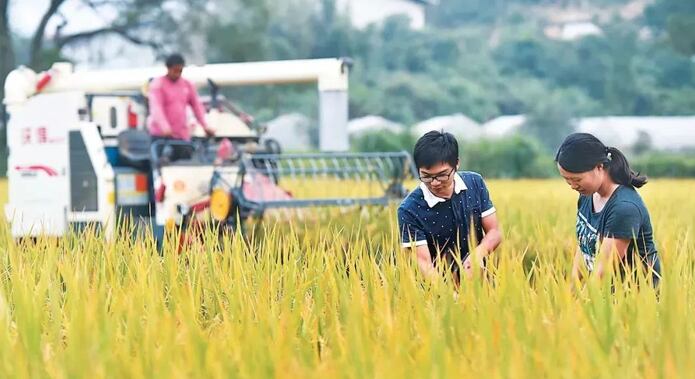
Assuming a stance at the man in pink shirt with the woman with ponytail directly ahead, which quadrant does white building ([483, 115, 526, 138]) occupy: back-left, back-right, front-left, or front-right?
back-left

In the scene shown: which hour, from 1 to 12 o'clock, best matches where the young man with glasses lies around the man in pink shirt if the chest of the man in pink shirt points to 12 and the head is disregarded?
The young man with glasses is roughly at 1 o'clock from the man in pink shirt.

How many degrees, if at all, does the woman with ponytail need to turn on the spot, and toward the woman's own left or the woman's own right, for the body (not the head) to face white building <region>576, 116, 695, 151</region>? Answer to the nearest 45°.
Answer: approximately 135° to the woman's own right

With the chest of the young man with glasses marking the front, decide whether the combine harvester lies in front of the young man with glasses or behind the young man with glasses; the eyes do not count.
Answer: behind

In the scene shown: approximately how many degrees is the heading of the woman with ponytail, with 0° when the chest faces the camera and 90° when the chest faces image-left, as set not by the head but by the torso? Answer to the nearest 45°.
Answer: approximately 45°

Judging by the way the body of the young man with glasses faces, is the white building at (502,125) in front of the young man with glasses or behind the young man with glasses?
behind

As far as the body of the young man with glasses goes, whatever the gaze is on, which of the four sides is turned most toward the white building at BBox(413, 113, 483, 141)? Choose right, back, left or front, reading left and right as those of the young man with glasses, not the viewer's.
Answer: back

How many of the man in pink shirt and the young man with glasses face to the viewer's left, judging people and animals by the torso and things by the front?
0

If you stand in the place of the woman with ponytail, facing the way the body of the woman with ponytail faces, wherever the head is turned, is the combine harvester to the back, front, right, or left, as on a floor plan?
right

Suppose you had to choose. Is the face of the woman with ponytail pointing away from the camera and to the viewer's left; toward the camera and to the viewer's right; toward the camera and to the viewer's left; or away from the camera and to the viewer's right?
toward the camera and to the viewer's left

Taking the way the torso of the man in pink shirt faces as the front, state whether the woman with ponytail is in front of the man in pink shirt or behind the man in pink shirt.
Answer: in front
